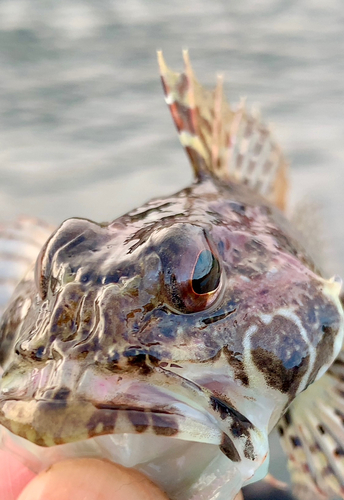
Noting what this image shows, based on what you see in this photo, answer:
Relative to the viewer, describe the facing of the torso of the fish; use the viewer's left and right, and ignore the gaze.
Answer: facing the viewer and to the left of the viewer
